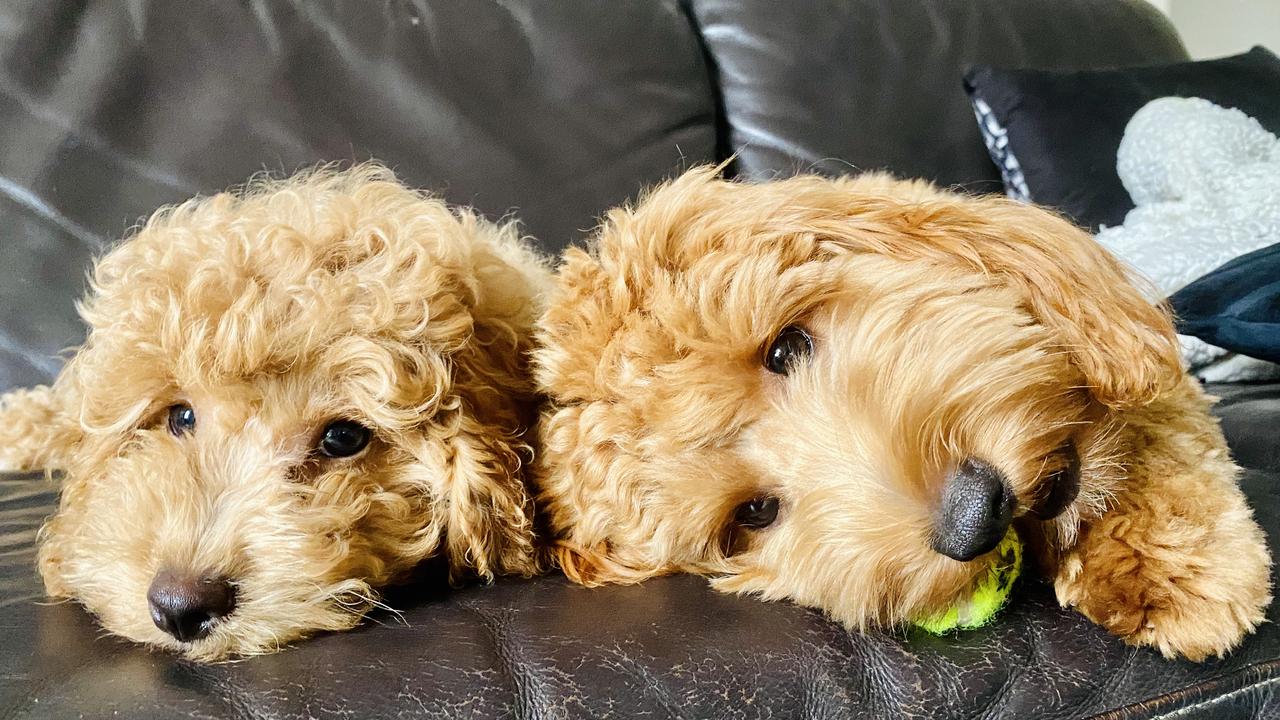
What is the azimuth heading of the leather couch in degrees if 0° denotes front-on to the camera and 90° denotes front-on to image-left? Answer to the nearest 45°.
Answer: approximately 0°
